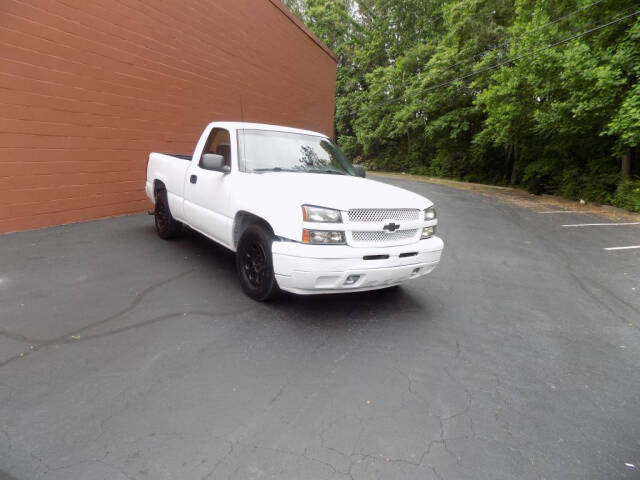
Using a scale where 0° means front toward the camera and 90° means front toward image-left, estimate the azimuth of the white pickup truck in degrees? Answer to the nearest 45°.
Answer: approximately 315°

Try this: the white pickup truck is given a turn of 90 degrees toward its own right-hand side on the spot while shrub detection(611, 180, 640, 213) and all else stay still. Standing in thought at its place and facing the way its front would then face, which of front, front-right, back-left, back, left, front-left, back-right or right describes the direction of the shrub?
back

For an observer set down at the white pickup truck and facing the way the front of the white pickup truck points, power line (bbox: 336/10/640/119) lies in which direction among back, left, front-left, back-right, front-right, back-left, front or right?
left
